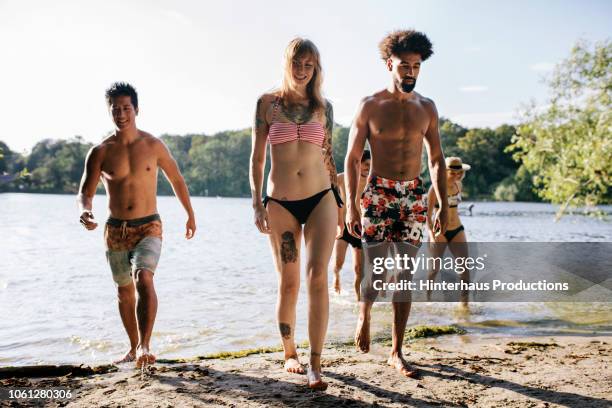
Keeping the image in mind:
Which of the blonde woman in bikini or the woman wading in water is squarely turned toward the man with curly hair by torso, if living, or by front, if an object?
the woman wading in water

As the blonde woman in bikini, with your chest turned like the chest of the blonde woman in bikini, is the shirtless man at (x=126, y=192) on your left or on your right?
on your right

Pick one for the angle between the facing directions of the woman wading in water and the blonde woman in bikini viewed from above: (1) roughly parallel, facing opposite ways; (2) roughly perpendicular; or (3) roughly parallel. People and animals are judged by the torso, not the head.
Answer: roughly parallel

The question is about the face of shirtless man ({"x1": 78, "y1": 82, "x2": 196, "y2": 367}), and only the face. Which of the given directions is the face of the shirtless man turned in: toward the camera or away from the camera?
toward the camera

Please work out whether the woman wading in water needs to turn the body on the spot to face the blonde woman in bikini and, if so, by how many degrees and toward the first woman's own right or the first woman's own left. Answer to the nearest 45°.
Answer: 0° — they already face them

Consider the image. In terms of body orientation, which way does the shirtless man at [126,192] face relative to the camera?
toward the camera

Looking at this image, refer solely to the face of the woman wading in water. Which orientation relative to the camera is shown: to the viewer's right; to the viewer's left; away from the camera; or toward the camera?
toward the camera

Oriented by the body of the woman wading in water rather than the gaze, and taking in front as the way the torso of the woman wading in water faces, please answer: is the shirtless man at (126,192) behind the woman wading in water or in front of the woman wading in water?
in front

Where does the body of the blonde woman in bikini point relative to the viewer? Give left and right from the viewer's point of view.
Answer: facing the viewer

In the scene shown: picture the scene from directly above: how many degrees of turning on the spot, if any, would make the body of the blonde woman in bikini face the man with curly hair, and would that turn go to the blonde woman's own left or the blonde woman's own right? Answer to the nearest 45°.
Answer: approximately 135° to the blonde woman's own left

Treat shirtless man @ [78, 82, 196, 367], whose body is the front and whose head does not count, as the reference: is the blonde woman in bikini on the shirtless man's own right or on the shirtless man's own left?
on the shirtless man's own left
